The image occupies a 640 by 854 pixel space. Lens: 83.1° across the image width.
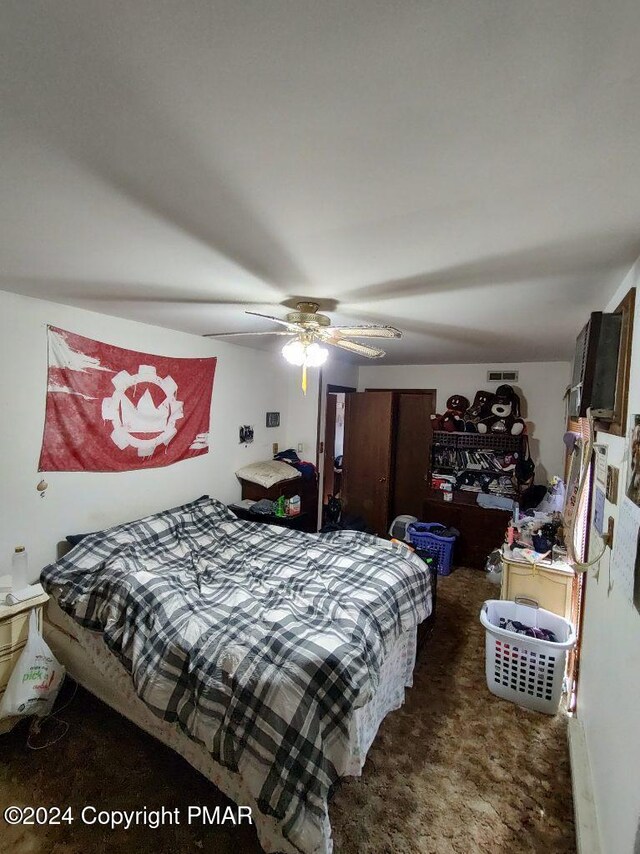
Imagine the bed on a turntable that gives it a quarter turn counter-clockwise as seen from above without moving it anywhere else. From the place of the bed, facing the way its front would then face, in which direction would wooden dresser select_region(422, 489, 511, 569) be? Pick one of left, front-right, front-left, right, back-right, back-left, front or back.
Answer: front

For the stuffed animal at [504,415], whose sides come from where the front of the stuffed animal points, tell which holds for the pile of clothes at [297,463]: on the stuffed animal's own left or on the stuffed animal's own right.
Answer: on the stuffed animal's own right

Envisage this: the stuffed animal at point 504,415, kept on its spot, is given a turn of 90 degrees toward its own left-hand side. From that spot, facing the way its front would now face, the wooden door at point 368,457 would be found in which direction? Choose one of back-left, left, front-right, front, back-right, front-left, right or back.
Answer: back

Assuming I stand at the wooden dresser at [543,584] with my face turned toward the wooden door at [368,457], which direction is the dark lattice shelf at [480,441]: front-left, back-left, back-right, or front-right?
front-right

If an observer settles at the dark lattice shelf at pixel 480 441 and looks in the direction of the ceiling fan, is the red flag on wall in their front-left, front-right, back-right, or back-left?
front-right

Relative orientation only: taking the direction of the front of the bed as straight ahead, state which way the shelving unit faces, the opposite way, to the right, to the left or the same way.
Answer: to the right

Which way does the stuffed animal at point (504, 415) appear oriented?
toward the camera

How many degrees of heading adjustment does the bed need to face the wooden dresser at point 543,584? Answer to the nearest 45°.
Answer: approximately 45° to its left

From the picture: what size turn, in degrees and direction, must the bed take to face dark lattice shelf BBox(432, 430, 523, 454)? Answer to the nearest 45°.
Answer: approximately 90° to its left

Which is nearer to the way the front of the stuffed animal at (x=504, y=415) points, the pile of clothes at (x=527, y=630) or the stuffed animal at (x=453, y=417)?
the pile of clothes

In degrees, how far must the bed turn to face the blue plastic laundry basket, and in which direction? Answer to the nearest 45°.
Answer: approximately 90° to its left

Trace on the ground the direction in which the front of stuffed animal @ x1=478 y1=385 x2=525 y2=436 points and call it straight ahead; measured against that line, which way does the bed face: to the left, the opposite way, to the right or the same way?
to the left

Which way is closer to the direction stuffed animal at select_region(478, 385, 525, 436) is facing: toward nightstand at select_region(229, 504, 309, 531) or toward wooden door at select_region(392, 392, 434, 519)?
the nightstand

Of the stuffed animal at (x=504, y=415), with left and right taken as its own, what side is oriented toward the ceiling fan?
front

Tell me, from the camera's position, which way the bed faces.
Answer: facing the viewer and to the right of the viewer

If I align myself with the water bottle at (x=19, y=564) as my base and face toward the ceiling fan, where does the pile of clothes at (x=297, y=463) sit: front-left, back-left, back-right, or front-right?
front-left

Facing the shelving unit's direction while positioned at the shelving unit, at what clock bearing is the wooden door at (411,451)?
The wooden door is roughly at 4 o'clock from the shelving unit.

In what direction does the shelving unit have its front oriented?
toward the camera

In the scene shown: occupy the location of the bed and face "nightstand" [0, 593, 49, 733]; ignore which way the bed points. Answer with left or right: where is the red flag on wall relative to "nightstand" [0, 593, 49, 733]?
right
